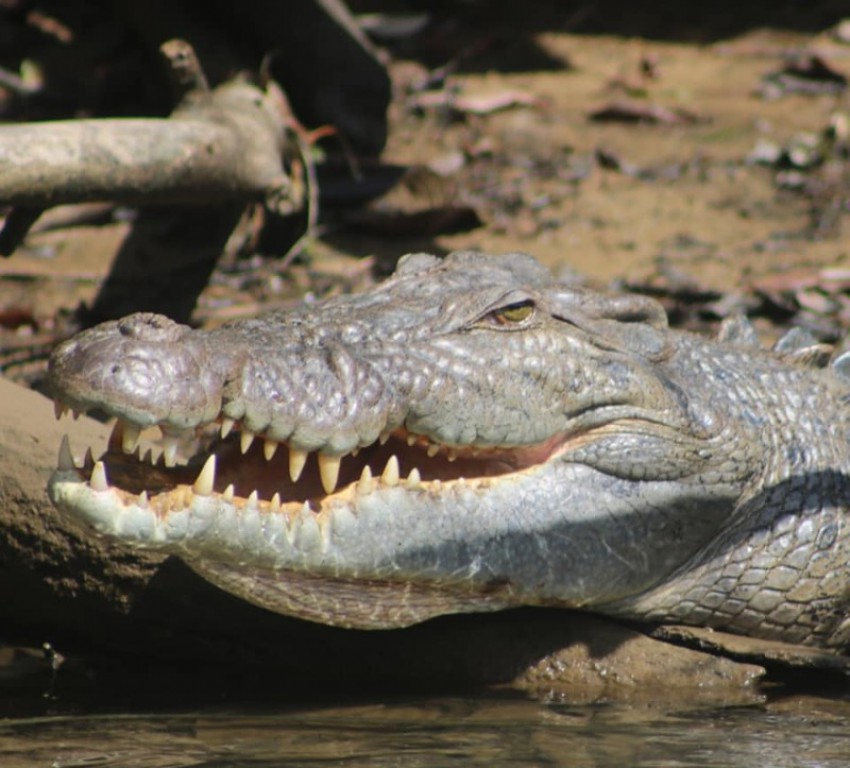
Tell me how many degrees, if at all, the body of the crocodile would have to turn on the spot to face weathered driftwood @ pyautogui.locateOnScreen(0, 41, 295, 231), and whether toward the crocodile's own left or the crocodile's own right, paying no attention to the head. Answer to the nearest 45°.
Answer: approximately 45° to the crocodile's own right

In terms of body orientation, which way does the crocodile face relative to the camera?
to the viewer's left
